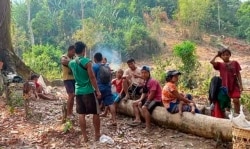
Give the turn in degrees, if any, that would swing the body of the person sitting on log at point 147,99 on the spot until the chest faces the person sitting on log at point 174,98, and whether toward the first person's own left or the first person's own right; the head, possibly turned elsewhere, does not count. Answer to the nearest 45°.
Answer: approximately 90° to the first person's own left

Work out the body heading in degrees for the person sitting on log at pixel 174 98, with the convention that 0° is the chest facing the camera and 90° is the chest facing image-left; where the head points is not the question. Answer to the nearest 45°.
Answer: approximately 270°

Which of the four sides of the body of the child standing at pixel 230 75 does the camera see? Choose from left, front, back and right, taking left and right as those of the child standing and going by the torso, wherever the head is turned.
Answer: front

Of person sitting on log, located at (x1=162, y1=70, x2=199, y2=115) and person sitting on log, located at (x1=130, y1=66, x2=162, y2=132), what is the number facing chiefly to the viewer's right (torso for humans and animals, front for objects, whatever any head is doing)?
1

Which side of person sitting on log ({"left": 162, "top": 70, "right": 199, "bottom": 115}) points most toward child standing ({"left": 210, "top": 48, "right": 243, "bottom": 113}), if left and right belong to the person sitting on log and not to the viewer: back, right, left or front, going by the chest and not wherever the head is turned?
front

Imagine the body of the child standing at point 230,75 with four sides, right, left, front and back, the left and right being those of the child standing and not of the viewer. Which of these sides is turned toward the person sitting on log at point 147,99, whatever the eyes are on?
right
